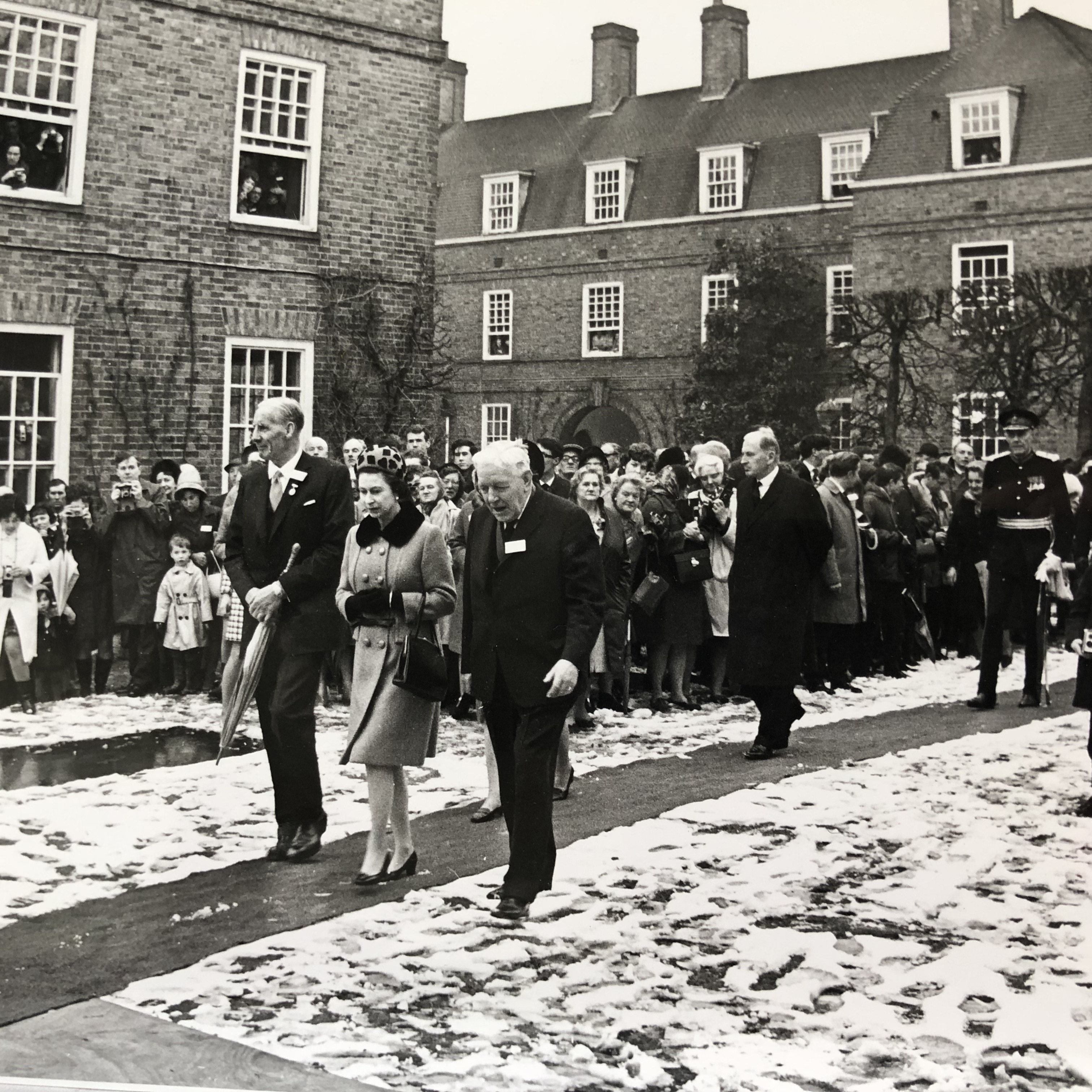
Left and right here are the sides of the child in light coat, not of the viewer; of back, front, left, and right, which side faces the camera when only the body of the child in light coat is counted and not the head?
front

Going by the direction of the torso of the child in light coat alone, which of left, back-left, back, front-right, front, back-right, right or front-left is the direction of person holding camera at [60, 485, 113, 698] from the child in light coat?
right

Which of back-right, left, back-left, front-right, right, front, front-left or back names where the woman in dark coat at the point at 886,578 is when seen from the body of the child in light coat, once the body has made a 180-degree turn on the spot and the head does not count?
right
